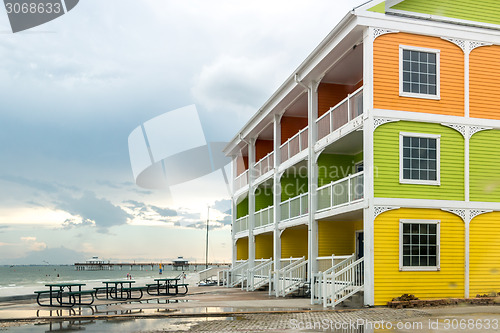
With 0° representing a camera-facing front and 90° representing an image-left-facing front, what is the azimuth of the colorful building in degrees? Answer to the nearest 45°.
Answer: approximately 90°
